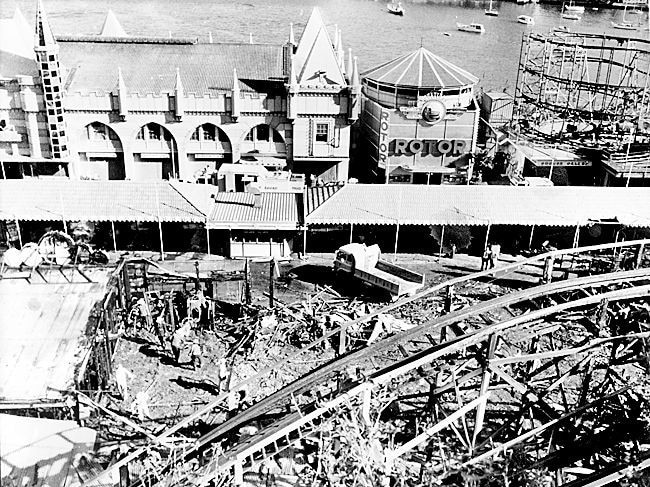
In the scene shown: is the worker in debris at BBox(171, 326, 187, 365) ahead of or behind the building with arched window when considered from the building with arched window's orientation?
ahead

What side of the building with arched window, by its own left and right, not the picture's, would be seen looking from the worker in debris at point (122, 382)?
front

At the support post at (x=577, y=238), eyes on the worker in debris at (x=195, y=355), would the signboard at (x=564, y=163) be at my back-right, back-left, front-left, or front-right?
back-right

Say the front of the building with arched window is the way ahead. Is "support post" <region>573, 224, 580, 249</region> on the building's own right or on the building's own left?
on the building's own left

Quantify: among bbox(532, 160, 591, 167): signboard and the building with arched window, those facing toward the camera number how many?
2

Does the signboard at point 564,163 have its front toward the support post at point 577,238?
yes

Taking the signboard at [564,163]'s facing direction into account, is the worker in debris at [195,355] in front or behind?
in front

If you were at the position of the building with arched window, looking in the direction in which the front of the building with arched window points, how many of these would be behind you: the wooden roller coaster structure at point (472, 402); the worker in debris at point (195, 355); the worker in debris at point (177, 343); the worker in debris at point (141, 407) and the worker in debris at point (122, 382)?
0

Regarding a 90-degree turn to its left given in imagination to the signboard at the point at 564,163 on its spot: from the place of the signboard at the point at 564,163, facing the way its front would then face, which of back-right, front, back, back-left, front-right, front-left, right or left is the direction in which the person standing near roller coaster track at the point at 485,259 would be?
right

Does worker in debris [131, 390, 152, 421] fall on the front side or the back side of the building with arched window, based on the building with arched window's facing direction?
on the front side

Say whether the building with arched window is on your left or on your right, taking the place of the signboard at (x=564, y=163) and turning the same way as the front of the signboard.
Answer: on your right

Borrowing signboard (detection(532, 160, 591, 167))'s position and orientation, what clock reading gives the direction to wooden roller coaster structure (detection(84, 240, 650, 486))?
The wooden roller coaster structure is roughly at 12 o'clock from the signboard.

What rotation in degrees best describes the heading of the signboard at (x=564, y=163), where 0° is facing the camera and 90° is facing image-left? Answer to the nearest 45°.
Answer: approximately 0°

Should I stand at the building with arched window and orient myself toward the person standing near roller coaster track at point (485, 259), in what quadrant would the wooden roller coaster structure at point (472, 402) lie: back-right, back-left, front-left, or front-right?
front-right
